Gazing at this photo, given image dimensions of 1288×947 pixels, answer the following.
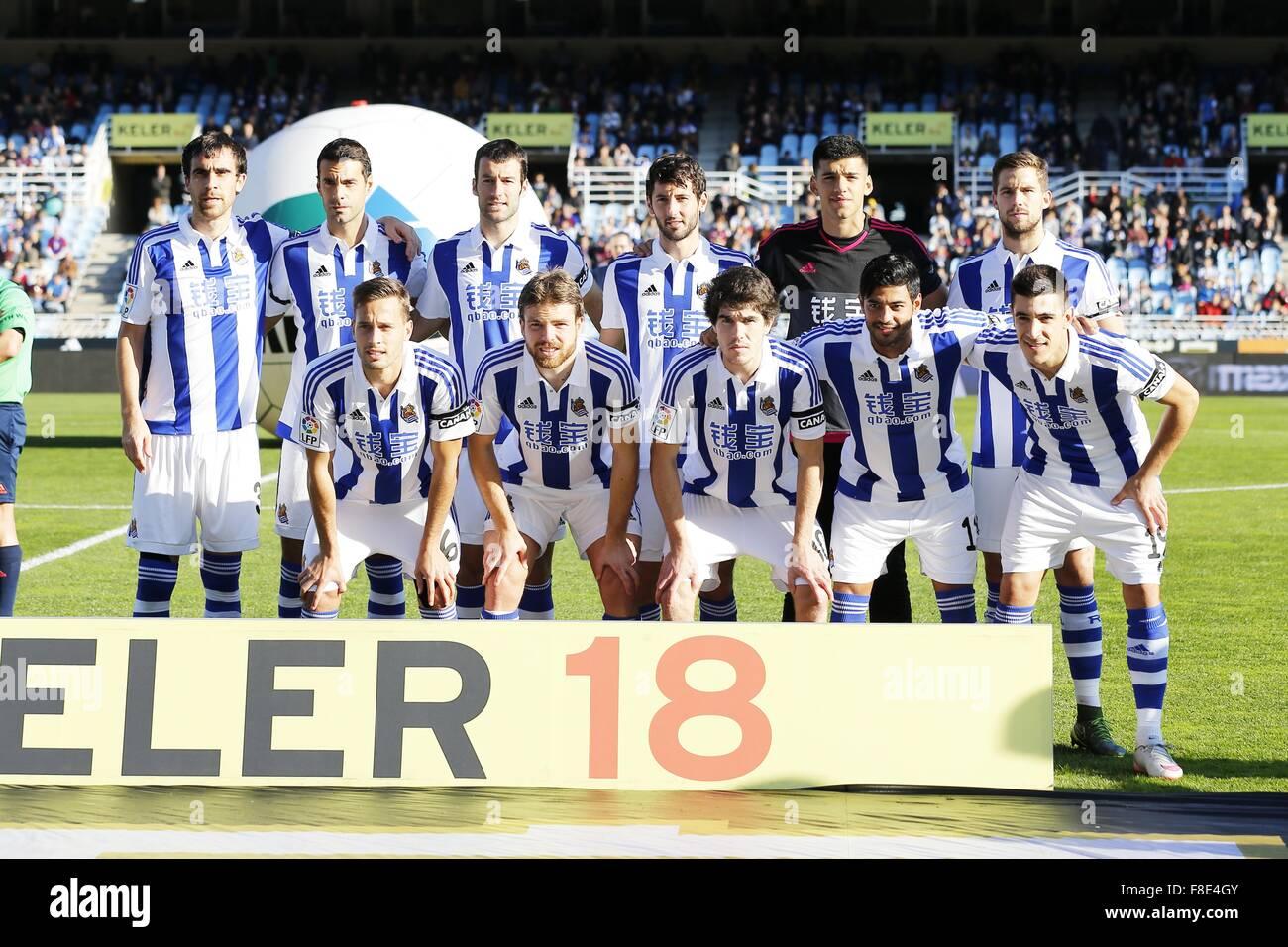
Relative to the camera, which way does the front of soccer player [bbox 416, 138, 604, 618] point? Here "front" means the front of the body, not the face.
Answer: toward the camera

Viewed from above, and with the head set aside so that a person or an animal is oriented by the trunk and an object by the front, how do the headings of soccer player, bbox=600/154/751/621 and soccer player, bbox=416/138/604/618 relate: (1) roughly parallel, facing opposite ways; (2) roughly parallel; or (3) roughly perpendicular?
roughly parallel

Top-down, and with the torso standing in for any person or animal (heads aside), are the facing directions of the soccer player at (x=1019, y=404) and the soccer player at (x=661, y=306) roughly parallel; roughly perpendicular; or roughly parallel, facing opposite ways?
roughly parallel

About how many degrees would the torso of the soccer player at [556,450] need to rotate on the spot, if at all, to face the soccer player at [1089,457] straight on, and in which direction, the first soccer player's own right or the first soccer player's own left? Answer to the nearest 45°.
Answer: approximately 90° to the first soccer player's own left

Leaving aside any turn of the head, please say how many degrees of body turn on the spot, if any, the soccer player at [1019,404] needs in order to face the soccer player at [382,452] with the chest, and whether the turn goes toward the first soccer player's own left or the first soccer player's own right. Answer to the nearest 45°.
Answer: approximately 45° to the first soccer player's own right

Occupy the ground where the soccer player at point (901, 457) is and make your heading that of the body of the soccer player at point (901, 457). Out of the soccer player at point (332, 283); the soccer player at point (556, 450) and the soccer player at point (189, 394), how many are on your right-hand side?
3

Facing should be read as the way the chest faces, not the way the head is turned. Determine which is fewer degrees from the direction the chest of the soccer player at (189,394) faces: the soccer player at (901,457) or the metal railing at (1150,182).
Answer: the soccer player

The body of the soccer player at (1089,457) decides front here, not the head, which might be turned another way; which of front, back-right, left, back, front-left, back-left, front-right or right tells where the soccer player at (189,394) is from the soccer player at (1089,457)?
right

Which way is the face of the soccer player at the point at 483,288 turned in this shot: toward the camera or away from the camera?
toward the camera

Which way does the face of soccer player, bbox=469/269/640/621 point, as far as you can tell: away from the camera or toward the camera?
toward the camera

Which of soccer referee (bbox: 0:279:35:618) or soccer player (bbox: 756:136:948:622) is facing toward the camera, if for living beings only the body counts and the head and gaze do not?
soccer player (bbox: 756:136:948:622)

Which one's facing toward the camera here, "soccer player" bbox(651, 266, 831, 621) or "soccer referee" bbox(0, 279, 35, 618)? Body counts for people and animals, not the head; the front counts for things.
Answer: "soccer player" bbox(651, 266, 831, 621)
